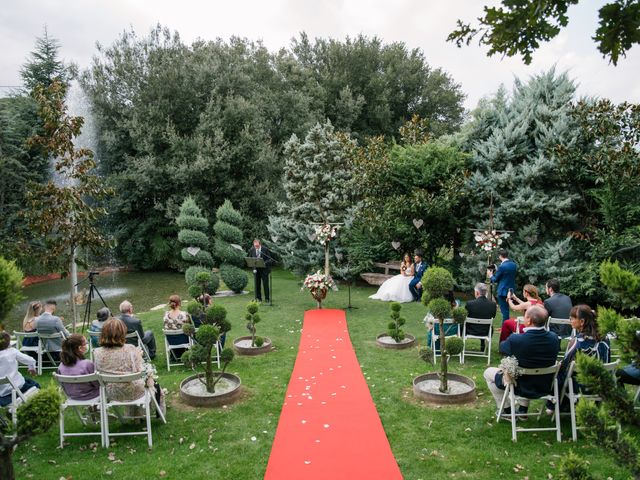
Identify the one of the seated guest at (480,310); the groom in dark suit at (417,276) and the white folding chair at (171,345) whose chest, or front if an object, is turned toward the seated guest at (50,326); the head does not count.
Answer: the groom in dark suit

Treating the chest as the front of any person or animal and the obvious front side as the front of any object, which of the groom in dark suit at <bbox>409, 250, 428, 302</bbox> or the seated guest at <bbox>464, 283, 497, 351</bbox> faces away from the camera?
the seated guest

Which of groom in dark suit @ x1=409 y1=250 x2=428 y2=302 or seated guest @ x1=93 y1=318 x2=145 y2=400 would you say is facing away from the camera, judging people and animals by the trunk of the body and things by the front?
the seated guest

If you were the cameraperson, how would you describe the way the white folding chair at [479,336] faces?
facing away from the viewer

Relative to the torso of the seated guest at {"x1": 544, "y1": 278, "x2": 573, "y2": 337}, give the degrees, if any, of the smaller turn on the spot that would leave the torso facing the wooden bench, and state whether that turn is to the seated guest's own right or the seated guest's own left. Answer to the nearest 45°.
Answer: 0° — they already face it

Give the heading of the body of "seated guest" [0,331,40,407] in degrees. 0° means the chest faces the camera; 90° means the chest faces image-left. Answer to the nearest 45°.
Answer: approximately 225°

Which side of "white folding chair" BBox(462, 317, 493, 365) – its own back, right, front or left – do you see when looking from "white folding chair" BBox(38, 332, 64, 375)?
left

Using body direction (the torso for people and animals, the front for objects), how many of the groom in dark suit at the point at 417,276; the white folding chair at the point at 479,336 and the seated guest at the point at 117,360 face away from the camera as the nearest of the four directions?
2

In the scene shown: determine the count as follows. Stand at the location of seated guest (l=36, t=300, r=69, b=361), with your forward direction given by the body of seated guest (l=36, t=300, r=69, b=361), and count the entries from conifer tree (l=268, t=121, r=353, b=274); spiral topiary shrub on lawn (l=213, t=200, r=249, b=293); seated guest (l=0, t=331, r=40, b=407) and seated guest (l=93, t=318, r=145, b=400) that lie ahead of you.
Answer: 2

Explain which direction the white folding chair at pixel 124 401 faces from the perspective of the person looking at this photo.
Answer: facing away from the viewer and to the right of the viewer

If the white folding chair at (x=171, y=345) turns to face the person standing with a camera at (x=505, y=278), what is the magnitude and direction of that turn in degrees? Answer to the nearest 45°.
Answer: approximately 45° to its right

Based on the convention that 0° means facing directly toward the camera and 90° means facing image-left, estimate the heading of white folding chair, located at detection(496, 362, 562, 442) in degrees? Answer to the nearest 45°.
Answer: approximately 135°

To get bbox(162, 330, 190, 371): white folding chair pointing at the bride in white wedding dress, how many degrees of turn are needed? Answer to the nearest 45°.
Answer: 0° — it already faces them

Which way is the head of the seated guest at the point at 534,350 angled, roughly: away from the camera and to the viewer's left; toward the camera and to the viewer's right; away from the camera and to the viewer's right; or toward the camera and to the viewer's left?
away from the camera and to the viewer's left

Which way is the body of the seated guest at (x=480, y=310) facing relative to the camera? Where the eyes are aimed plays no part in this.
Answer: away from the camera

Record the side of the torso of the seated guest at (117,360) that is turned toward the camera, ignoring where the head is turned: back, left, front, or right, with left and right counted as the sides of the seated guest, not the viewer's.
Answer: back
